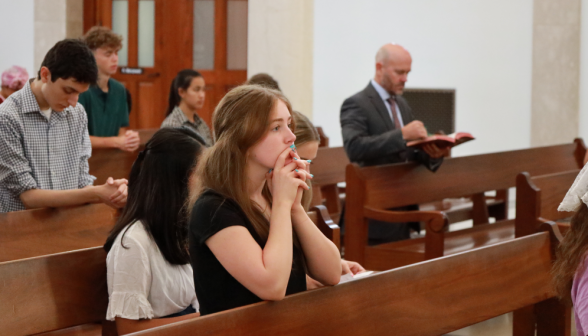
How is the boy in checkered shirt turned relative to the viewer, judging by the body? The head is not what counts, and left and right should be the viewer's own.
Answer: facing the viewer and to the right of the viewer

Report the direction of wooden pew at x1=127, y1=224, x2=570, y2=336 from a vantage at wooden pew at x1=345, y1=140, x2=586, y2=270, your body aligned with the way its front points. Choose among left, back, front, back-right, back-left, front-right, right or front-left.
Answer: front-right

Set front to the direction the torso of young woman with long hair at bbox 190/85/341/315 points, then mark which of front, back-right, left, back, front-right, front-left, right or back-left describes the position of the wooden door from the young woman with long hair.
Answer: back-left

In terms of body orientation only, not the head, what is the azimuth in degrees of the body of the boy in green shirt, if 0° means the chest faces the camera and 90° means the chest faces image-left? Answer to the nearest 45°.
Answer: approximately 315°

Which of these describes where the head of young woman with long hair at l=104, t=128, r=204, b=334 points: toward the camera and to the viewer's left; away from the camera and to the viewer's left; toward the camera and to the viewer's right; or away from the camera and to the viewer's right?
away from the camera and to the viewer's right

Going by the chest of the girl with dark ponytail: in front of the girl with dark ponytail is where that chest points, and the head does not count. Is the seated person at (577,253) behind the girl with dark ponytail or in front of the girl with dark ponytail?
in front

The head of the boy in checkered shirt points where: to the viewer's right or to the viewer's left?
to the viewer's right
